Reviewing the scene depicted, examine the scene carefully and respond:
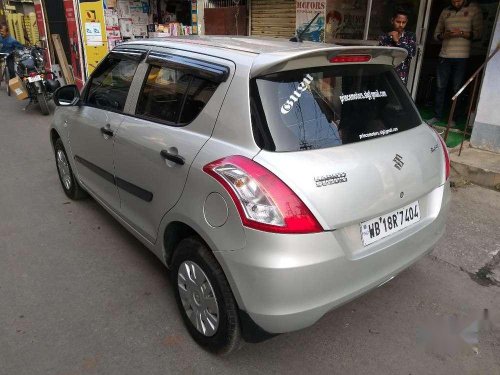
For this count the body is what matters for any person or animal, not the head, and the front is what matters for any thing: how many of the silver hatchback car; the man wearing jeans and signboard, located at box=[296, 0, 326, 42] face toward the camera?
2

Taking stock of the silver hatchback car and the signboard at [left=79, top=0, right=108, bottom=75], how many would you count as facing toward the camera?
1

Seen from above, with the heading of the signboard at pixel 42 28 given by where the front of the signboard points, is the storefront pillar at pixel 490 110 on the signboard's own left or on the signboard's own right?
on the signboard's own left

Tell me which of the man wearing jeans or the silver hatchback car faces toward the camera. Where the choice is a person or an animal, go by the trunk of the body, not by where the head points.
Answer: the man wearing jeans

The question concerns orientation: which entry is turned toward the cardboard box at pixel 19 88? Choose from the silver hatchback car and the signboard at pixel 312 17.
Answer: the silver hatchback car

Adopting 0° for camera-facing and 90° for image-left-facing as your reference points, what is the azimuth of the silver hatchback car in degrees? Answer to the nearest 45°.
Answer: approximately 135°

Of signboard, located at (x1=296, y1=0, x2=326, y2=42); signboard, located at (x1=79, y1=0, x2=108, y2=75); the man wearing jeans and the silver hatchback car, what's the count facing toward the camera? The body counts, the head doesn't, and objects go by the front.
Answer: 3

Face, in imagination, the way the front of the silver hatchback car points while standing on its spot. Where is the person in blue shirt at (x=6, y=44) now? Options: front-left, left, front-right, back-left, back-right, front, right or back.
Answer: front

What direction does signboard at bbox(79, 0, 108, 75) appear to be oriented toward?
toward the camera

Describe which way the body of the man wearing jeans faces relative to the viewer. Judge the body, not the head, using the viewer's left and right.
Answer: facing the viewer

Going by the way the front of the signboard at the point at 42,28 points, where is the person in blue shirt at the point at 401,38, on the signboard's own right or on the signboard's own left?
on the signboard's own left

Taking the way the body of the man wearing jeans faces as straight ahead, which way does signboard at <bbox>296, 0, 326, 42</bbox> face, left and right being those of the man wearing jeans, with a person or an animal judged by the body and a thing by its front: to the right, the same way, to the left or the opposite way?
the same way

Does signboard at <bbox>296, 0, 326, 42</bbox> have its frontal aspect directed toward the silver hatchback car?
yes

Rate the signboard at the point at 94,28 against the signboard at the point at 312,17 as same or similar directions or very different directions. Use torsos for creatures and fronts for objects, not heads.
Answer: same or similar directions
